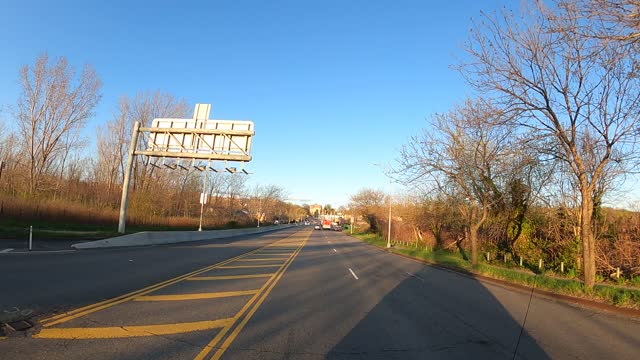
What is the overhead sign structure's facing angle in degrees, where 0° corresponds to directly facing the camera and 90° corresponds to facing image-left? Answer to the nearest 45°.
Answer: approximately 180°
